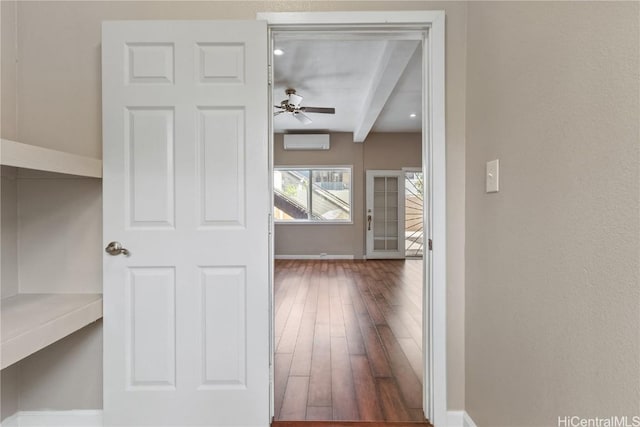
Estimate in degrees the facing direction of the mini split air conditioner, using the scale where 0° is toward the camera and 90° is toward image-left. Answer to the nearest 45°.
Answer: approximately 0°

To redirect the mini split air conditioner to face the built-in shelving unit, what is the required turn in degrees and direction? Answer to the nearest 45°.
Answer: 0° — it already faces it

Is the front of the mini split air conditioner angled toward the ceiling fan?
yes

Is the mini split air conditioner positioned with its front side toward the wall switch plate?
yes

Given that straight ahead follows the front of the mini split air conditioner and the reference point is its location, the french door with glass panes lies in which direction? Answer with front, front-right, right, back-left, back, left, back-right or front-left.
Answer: left
